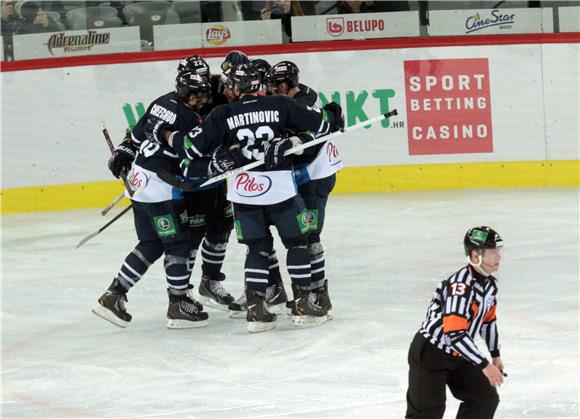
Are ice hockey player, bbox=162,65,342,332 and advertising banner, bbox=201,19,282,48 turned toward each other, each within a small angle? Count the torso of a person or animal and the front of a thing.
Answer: yes

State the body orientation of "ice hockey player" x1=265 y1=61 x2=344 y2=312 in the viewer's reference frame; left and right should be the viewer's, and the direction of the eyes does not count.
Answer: facing to the left of the viewer

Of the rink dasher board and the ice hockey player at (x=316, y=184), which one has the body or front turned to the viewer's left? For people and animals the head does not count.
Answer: the ice hockey player

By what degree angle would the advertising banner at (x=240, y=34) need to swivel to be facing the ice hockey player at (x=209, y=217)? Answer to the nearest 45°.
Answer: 0° — it already faces them

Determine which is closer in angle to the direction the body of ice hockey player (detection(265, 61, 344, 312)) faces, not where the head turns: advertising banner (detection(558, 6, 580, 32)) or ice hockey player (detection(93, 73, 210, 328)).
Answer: the ice hockey player

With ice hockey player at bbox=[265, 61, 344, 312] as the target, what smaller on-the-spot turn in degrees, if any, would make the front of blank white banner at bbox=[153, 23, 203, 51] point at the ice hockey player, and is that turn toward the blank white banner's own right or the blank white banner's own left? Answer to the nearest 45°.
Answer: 0° — it already faces them

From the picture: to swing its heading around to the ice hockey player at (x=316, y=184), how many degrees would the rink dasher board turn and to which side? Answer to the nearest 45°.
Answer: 0° — it already faces them

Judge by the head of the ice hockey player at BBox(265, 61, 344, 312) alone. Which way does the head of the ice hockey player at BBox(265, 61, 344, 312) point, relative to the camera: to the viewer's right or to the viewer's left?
to the viewer's left

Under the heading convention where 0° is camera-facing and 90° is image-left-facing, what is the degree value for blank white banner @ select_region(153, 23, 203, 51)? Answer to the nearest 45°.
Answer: approximately 0°

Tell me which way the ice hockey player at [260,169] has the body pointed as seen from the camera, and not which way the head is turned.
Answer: away from the camera
